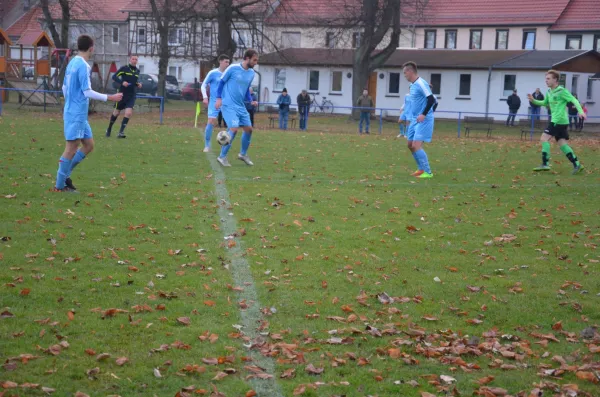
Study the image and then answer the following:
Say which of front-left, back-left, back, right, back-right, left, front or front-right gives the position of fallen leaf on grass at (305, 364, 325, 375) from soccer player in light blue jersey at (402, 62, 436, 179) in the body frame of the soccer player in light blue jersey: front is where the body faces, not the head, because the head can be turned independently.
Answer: left

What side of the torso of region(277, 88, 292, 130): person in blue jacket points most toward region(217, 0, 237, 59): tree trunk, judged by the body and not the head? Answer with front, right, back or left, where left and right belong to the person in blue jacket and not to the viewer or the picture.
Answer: back

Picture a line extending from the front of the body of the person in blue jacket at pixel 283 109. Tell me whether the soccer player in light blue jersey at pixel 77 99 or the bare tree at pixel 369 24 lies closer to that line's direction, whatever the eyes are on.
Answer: the soccer player in light blue jersey

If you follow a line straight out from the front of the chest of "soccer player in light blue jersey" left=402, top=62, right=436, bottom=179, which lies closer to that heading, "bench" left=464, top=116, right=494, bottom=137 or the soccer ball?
the soccer ball

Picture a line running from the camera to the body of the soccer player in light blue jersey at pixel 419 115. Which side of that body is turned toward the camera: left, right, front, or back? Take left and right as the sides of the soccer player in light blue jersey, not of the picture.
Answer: left

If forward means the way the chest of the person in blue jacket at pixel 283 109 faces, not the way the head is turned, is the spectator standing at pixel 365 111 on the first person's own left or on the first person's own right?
on the first person's own left

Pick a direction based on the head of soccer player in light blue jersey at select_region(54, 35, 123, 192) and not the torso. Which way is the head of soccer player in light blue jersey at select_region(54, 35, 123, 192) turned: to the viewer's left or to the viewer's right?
to the viewer's right

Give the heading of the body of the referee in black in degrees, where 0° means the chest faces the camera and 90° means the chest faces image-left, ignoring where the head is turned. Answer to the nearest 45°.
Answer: approximately 315°

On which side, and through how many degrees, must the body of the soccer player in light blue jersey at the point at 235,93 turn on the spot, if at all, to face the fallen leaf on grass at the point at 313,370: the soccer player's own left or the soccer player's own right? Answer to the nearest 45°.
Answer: approximately 45° to the soccer player's own right

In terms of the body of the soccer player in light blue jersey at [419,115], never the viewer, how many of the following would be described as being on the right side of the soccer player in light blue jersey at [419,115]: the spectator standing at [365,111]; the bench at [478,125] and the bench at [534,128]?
3

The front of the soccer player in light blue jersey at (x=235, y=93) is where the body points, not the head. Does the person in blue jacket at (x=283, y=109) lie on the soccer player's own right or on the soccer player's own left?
on the soccer player's own left

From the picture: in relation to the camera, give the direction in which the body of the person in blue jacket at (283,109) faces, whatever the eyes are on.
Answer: toward the camera

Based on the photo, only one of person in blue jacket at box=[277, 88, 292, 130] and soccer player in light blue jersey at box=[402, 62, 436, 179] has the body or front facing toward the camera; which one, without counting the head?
the person in blue jacket

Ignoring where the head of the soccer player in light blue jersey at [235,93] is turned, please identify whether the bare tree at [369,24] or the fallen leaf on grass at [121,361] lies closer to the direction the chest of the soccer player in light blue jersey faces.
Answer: the fallen leaf on grass

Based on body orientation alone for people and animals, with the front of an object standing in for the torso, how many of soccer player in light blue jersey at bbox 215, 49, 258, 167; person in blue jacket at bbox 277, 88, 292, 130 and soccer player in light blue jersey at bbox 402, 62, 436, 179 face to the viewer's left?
1

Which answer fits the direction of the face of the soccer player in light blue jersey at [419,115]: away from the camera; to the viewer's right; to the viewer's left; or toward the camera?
to the viewer's left

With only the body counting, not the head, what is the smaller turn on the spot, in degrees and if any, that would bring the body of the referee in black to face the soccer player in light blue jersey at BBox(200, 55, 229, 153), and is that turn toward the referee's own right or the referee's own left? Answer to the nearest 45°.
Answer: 0° — they already face them

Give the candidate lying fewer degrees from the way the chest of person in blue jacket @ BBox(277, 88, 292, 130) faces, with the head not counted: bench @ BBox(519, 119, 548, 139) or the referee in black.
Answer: the referee in black

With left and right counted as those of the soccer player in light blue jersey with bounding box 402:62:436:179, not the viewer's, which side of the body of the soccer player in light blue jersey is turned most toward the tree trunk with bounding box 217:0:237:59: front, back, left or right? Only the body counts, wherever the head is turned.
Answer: right

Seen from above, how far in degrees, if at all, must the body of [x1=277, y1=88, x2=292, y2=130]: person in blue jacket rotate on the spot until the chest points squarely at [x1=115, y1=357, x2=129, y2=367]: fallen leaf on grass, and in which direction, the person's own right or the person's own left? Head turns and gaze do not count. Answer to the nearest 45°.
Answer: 0° — they already face it
